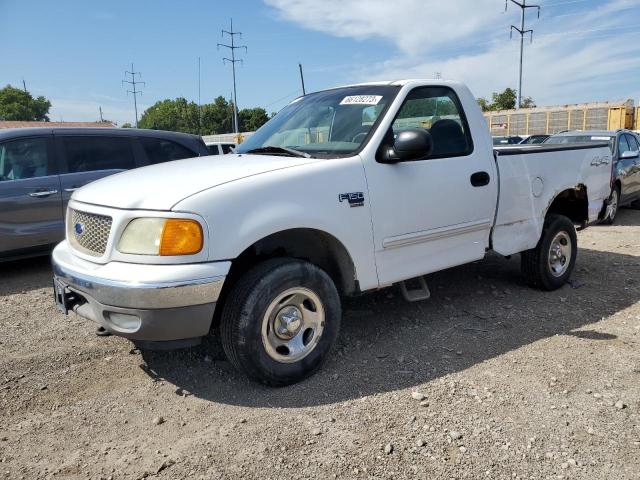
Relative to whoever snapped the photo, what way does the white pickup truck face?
facing the viewer and to the left of the viewer

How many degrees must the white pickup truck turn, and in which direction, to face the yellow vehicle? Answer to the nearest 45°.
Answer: approximately 180°
